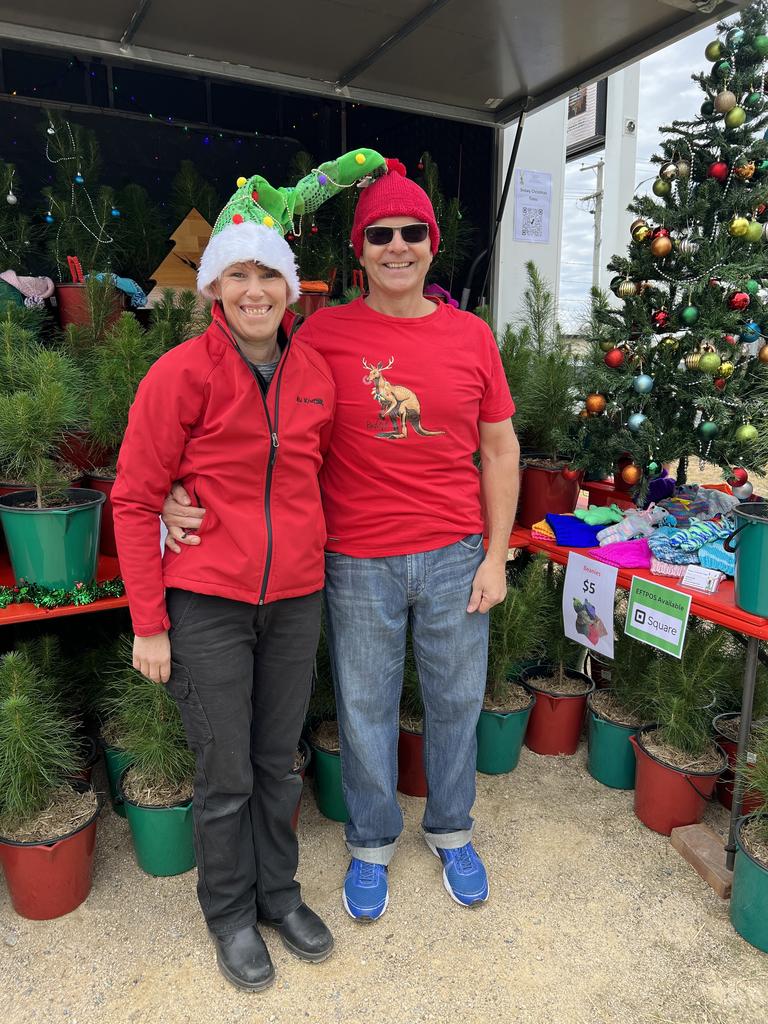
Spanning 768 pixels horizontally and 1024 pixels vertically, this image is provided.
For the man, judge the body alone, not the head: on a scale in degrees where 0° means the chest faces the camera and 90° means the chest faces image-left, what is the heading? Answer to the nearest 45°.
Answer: approximately 0°

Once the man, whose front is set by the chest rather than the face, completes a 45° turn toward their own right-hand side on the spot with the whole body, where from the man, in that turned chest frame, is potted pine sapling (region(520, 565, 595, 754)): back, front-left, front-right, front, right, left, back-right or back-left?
back

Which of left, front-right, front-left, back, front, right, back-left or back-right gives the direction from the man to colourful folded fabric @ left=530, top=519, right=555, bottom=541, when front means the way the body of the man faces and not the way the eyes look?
back-left

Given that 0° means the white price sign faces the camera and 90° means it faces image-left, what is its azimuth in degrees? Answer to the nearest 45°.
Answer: approximately 45°
